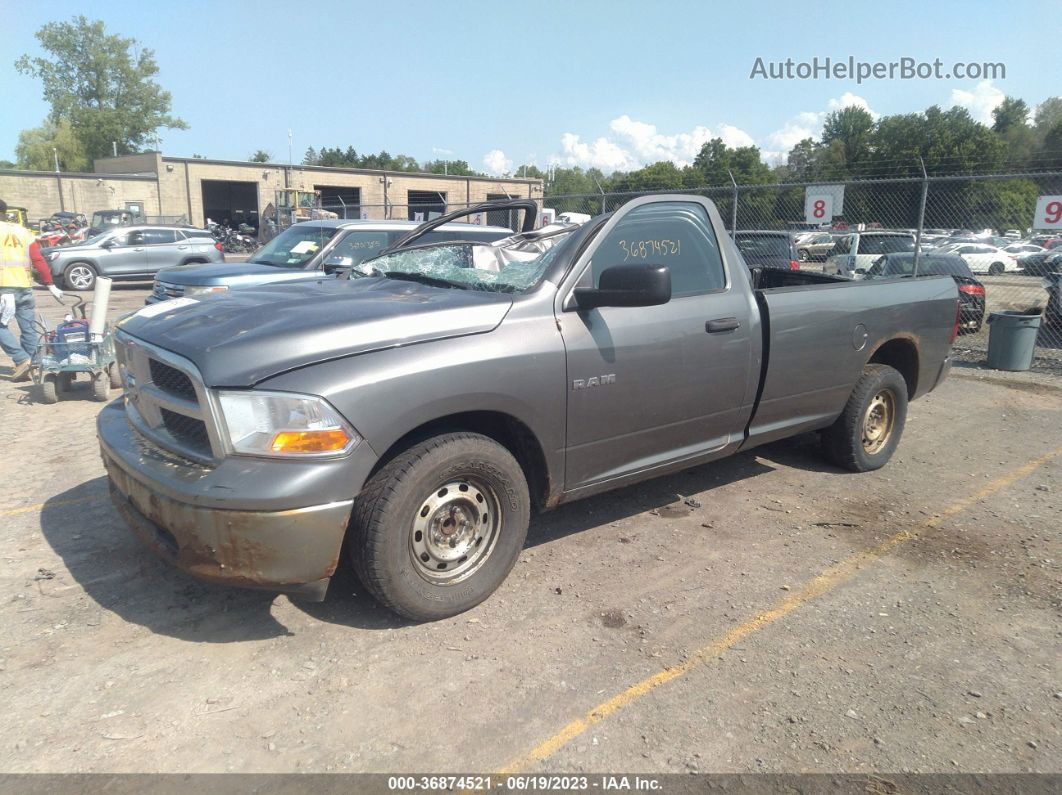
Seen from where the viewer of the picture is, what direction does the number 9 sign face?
facing the viewer

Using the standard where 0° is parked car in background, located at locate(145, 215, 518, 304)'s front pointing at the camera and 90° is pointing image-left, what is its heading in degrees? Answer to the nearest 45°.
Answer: approximately 45°

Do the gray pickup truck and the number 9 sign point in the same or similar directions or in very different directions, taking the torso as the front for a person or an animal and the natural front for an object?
same or similar directions

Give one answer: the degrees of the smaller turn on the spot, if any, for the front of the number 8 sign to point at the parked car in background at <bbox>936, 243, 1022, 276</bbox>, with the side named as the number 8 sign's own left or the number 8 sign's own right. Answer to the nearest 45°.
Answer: approximately 180°

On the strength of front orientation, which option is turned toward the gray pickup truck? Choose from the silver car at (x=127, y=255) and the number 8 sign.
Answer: the number 8 sign

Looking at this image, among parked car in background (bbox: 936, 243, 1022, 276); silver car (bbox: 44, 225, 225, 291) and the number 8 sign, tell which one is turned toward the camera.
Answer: the number 8 sign

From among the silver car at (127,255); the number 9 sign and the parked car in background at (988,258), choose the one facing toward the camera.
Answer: the number 9 sign

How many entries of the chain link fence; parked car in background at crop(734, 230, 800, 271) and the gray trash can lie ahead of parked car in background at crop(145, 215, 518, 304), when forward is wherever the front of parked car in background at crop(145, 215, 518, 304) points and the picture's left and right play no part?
0

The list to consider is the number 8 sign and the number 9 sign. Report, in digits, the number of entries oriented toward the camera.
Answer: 2

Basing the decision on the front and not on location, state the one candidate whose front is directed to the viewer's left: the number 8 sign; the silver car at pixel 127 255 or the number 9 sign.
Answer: the silver car

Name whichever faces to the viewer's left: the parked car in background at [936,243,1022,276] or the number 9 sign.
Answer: the parked car in background

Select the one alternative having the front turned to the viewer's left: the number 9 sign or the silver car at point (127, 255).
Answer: the silver car

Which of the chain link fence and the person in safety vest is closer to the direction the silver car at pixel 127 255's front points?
the person in safety vest

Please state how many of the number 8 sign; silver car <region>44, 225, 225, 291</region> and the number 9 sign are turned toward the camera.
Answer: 2

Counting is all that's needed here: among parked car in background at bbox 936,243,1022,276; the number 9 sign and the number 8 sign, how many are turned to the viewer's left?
1

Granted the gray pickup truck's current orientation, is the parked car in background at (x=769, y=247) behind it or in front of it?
behind

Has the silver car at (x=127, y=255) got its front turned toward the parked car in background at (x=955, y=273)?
no
